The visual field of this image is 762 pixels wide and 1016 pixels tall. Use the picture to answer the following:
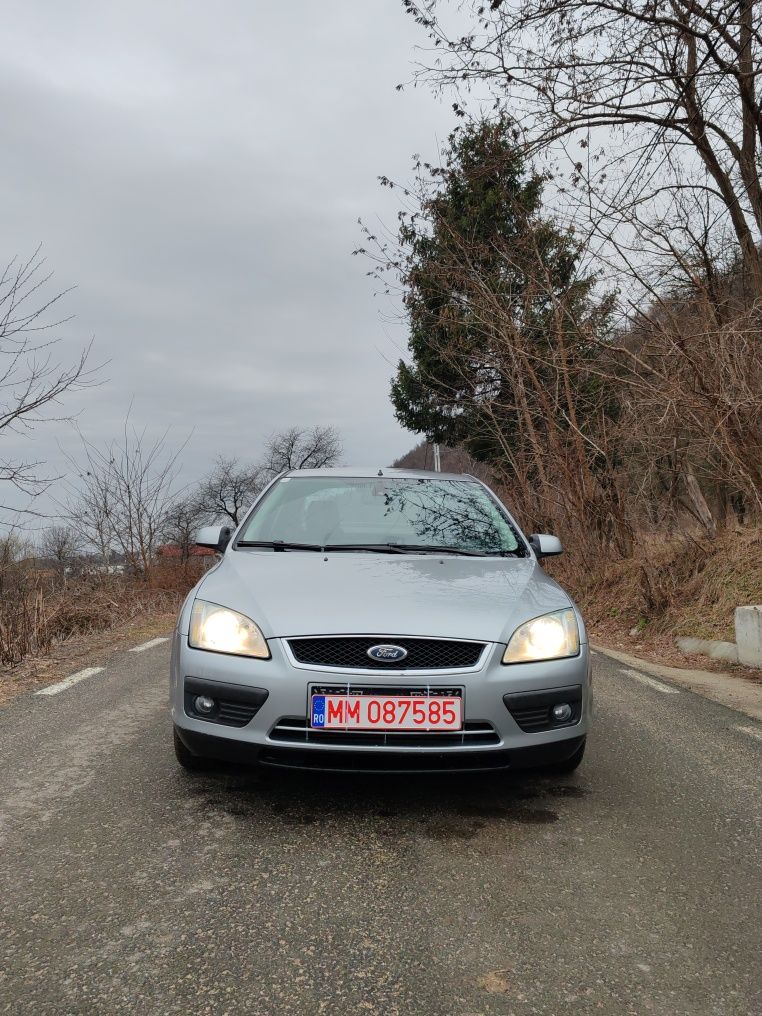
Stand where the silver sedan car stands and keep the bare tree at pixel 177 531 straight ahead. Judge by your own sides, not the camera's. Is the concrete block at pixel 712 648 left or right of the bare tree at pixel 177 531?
right

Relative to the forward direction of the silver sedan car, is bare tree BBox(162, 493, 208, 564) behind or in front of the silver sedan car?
behind

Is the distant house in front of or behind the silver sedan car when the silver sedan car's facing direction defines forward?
behind

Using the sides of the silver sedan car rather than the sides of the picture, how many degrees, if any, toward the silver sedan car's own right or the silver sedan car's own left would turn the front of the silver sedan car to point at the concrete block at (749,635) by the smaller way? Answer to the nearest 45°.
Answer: approximately 135° to the silver sedan car's own left

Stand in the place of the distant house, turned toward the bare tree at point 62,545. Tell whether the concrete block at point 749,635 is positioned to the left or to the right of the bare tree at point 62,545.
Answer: left

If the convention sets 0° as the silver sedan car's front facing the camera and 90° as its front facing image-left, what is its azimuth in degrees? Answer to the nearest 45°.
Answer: approximately 0°

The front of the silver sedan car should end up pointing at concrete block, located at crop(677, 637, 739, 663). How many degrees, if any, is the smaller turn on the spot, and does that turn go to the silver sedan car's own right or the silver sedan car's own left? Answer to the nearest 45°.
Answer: approximately 135° to the silver sedan car's own left
